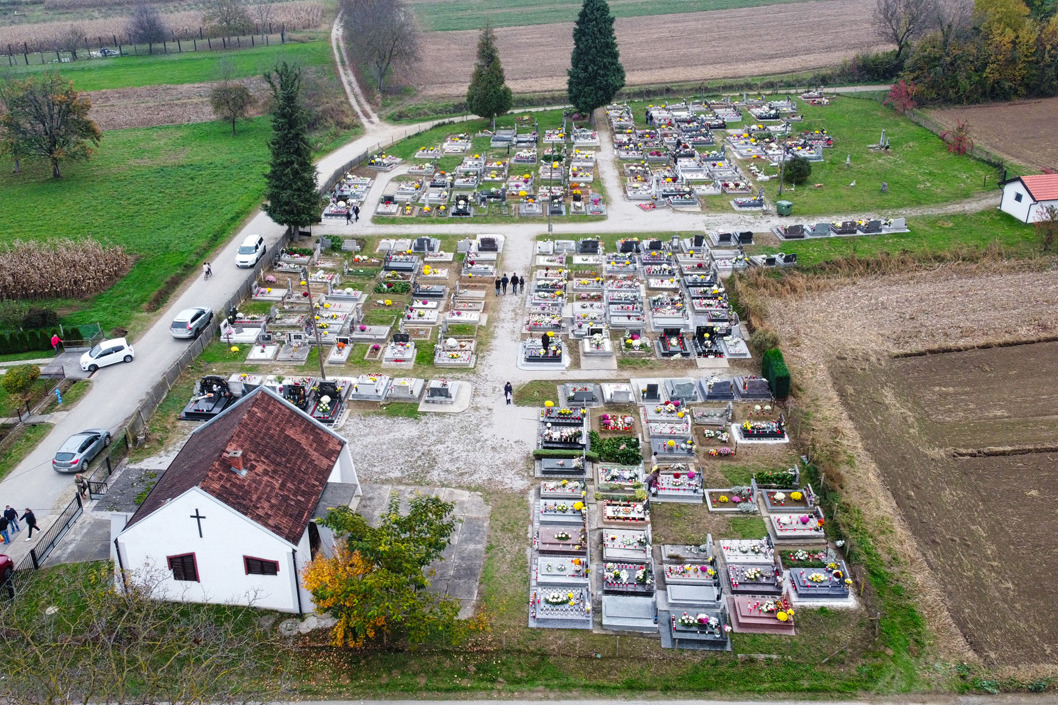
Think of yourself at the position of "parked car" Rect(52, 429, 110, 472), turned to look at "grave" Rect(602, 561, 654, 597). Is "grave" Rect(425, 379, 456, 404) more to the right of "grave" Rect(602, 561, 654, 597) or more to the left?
left

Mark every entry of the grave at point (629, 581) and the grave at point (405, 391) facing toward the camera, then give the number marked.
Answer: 2

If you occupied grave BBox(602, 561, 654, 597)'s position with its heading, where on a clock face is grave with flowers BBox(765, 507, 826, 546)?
The grave with flowers is roughly at 8 o'clock from the grave.

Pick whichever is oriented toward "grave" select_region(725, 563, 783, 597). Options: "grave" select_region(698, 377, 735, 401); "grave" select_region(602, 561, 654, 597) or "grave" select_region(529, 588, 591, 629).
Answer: "grave" select_region(698, 377, 735, 401)

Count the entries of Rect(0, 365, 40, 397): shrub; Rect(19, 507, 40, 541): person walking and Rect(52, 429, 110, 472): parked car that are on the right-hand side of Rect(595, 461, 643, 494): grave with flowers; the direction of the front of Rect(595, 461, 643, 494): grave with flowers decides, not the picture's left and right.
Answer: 3

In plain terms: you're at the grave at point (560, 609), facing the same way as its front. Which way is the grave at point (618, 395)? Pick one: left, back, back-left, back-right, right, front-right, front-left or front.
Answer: back

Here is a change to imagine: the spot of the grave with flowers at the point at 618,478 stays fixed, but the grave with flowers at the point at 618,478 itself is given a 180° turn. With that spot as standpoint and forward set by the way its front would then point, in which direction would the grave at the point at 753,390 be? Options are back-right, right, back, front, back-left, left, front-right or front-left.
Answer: front-right

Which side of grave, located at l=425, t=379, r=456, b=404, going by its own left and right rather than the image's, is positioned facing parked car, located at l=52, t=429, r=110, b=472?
right

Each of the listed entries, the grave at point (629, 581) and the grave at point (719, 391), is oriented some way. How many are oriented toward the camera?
2
